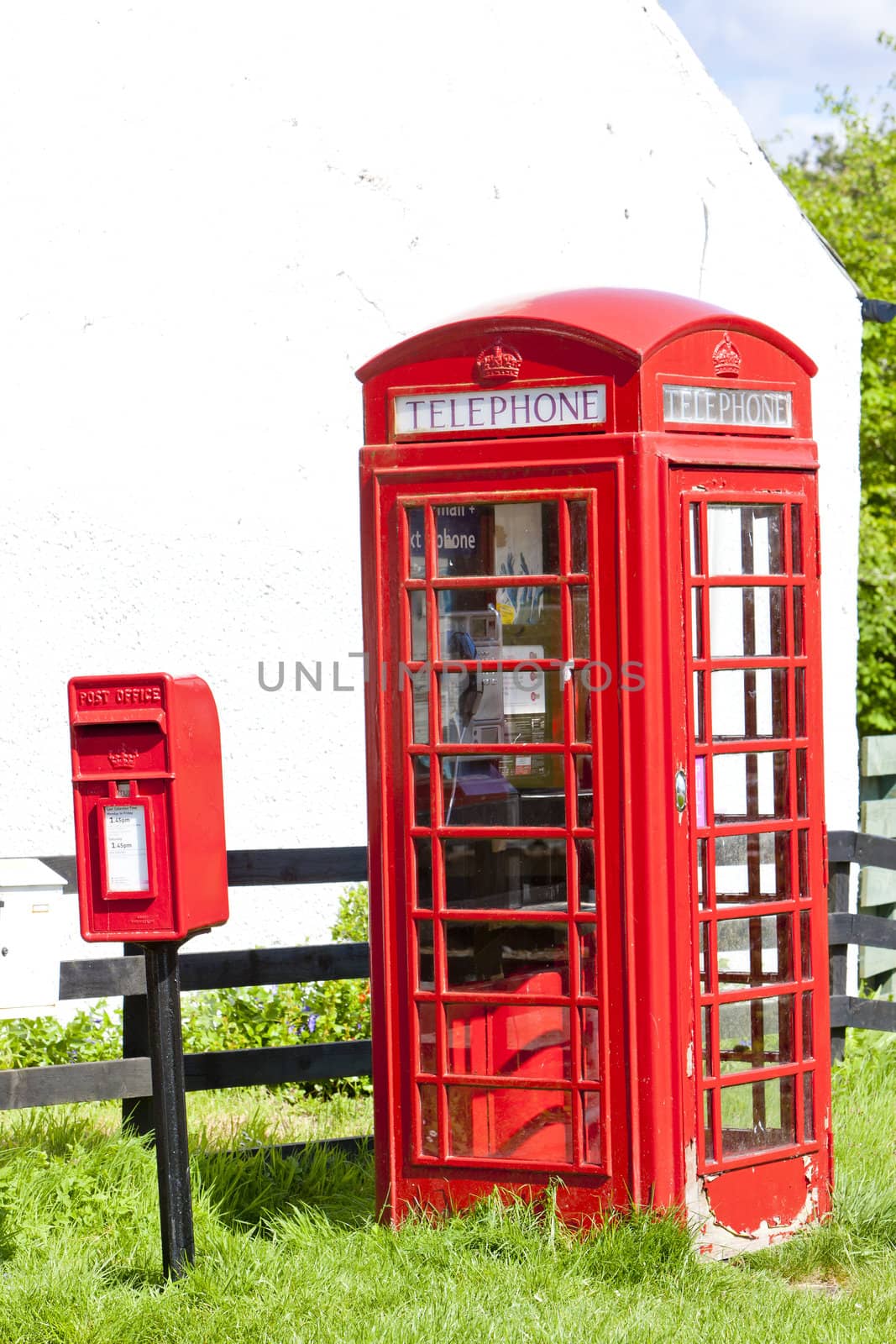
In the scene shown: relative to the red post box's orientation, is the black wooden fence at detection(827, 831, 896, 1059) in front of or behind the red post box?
behind

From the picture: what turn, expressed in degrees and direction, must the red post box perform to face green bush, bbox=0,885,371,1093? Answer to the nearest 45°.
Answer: approximately 135° to its right

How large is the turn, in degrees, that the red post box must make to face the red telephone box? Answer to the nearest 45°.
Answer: approximately 135° to its left

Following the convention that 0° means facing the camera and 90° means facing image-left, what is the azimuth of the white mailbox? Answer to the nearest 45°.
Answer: approximately 0°

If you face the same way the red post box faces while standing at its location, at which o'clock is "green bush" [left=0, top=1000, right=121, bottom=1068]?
The green bush is roughly at 4 o'clock from the red post box.

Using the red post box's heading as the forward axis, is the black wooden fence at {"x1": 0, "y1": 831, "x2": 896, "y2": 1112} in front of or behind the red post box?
behind

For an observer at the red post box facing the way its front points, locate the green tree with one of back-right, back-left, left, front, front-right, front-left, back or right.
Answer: back

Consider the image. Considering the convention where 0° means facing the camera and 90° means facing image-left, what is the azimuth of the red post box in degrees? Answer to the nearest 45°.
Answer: approximately 45°

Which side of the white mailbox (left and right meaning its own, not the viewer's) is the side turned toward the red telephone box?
left

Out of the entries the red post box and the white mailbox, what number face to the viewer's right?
0
